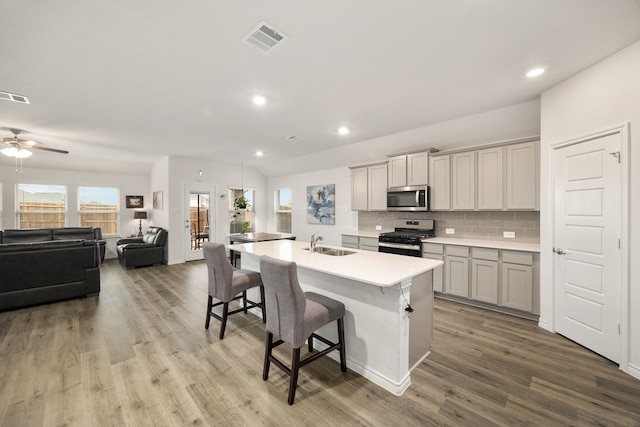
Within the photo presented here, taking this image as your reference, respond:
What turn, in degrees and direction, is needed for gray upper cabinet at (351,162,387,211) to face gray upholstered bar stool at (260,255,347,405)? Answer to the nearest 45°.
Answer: approximately 45° to its left

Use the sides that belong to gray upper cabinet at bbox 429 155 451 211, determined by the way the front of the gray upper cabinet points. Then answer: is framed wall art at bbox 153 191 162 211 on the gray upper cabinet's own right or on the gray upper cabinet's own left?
on the gray upper cabinet's own right

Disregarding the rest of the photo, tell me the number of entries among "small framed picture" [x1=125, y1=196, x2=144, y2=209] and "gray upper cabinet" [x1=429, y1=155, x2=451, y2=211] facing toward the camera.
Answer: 2

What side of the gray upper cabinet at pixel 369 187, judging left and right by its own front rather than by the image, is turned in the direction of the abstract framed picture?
right

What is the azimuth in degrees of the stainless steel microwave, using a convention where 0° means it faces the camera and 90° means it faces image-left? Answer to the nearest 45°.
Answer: approximately 45°

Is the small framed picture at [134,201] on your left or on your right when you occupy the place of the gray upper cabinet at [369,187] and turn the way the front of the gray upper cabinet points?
on your right
